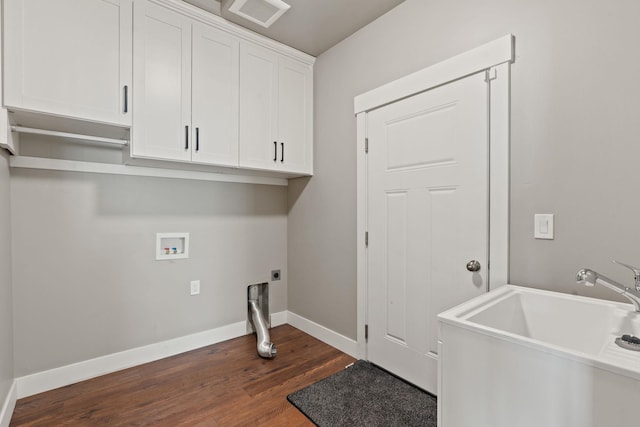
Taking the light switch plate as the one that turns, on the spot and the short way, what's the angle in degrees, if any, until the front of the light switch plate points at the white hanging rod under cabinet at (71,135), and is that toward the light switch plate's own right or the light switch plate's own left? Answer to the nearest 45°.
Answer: approximately 45° to the light switch plate's own right

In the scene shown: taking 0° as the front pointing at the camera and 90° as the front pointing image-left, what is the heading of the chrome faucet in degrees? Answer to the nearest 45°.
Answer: approximately 90°

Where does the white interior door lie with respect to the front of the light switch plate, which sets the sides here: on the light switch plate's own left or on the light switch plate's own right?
on the light switch plate's own right

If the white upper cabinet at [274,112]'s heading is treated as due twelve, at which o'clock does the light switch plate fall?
The light switch plate is roughly at 12 o'clock from the white upper cabinet.

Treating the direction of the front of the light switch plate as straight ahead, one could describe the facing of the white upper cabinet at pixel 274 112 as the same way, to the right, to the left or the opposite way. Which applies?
to the left
